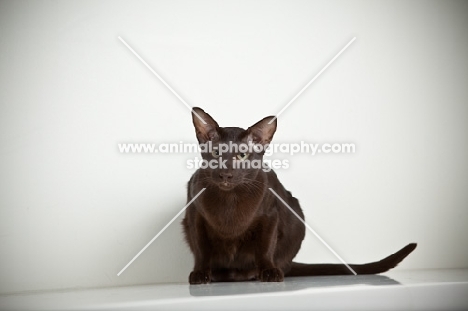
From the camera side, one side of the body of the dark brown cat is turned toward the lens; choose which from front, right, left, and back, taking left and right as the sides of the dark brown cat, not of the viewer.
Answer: front
